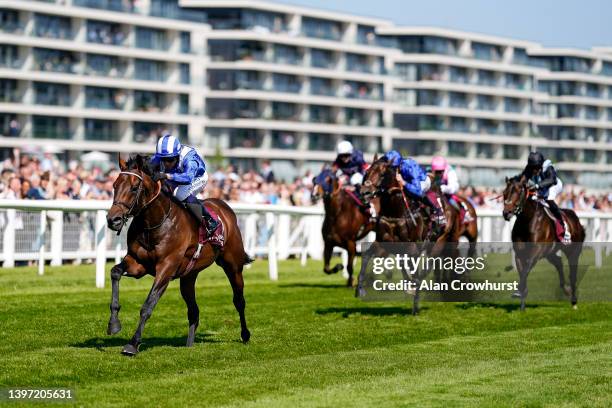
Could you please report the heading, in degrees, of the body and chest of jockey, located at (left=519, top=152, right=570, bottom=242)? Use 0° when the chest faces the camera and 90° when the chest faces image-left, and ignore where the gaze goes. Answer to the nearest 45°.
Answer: approximately 45°

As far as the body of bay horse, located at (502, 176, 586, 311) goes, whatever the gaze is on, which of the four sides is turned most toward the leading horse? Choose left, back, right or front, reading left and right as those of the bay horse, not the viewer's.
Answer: front

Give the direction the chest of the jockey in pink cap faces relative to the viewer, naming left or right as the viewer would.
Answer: facing the viewer and to the left of the viewer

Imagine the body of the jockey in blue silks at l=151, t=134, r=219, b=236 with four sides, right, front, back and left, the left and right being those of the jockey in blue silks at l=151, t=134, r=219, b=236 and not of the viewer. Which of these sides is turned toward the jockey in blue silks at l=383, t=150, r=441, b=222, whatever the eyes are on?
back

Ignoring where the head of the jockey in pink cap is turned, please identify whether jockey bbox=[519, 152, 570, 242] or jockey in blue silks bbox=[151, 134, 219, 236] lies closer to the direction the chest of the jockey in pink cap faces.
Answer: the jockey in blue silks

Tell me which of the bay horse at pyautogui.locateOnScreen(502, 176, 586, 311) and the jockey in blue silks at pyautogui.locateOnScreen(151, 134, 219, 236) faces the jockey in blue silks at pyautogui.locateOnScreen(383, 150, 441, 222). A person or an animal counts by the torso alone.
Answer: the bay horse

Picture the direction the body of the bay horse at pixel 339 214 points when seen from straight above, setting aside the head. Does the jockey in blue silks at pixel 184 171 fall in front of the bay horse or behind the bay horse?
in front

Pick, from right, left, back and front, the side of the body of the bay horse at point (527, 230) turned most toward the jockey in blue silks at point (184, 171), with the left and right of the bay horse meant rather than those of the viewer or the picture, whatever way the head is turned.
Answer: front

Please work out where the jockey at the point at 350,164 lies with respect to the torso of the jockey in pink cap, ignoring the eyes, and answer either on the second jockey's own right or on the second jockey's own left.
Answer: on the second jockey's own right

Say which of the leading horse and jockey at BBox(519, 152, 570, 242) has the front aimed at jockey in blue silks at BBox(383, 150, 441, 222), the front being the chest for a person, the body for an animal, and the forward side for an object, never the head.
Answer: the jockey

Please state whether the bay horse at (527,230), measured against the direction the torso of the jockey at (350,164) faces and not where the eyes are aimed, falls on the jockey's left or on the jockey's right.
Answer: on the jockey's left
